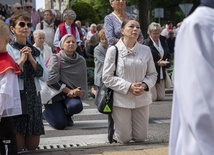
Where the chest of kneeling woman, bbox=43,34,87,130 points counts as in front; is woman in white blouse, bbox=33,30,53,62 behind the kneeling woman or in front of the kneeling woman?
behind

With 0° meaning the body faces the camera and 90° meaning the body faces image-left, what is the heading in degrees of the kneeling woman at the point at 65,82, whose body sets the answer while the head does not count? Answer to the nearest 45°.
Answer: approximately 315°

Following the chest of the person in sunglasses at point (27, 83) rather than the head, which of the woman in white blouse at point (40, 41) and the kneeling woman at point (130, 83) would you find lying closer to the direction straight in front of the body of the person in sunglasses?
the kneeling woman

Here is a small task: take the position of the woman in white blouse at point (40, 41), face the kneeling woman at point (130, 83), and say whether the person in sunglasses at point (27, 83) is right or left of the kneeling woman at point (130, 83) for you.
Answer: right

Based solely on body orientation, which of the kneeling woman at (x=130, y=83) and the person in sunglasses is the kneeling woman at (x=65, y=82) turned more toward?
the kneeling woman

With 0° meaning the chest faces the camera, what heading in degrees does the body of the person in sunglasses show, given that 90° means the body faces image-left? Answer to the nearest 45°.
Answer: approximately 315°

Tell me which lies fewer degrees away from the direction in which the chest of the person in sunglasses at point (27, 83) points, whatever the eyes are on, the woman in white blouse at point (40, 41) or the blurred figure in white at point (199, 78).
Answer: the blurred figure in white

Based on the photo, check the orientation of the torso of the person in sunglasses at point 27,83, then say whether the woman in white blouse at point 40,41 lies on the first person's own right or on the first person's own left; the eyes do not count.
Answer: on the first person's own left
